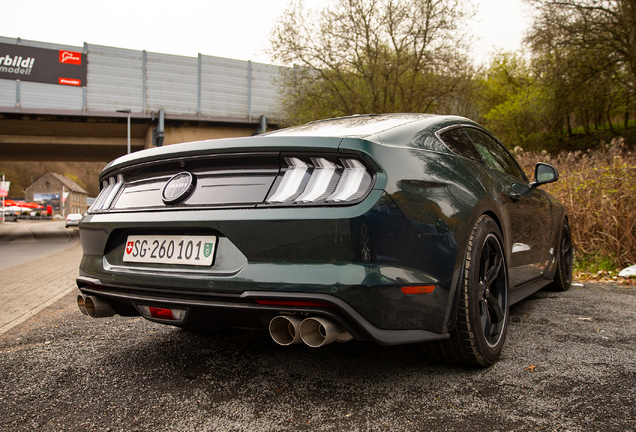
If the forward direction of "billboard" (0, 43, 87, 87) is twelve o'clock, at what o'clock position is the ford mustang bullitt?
The ford mustang bullitt is roughly at 12 o'clock from the billboard.

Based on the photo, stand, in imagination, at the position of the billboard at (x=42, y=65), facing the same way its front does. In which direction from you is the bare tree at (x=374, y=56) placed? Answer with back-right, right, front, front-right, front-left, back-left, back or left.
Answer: front-left

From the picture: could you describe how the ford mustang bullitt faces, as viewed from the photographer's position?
facing away from the viewer and to the right of the viewer

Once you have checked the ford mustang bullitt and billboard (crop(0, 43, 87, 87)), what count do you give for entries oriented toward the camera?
1

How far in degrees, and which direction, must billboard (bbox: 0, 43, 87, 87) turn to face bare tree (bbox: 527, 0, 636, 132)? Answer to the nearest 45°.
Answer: approximately 45° to its left

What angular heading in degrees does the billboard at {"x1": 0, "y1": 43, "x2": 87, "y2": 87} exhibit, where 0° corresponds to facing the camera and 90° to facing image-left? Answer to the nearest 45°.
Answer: approximately 0°

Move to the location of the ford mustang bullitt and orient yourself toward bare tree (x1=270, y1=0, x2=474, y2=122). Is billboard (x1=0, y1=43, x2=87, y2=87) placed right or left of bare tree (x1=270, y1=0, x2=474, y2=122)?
left

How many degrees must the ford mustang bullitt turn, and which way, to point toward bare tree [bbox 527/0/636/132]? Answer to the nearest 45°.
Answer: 0° — it already faces it
